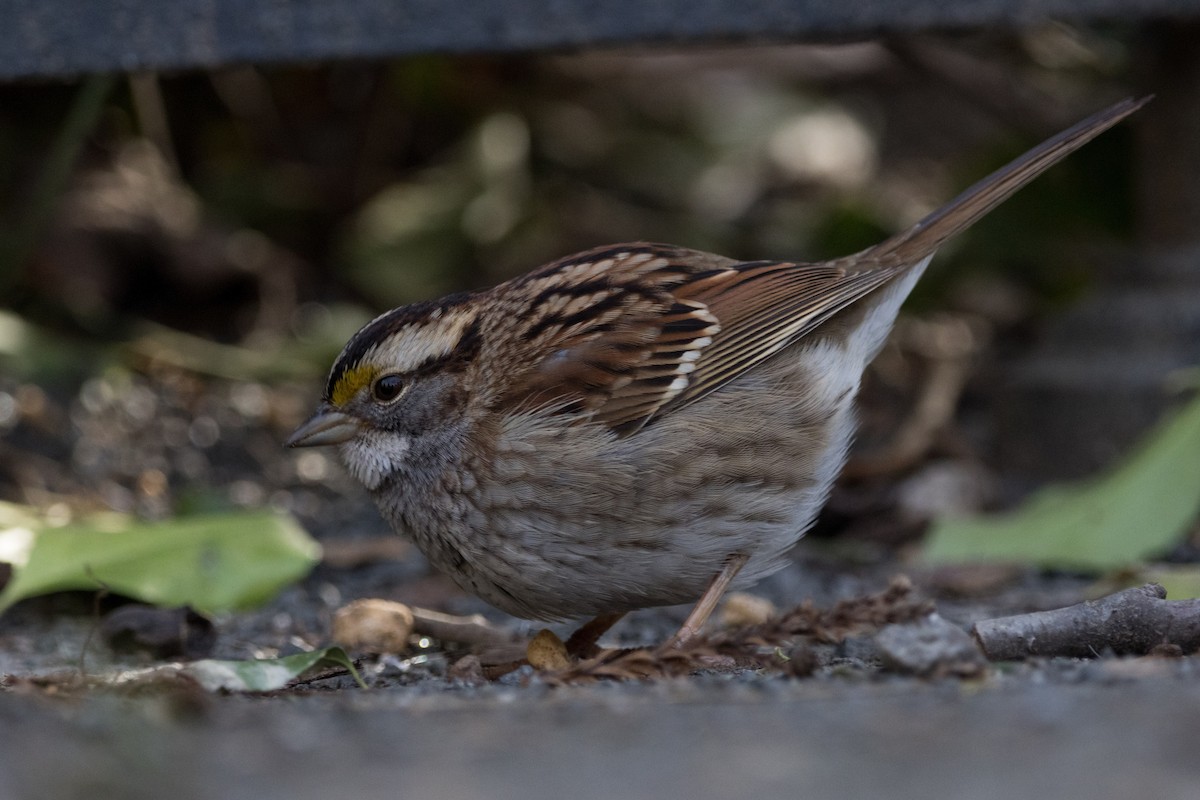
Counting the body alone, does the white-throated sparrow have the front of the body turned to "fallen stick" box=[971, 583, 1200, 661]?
no

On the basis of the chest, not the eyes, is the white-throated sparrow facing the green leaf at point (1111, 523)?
no

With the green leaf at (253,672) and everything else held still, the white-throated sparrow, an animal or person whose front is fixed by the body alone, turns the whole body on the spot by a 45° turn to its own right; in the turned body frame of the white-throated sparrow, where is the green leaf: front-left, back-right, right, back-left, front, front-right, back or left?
left

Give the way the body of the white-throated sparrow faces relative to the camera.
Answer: to the viewer's left

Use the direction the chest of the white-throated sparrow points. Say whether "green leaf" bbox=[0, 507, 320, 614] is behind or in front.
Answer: in front
